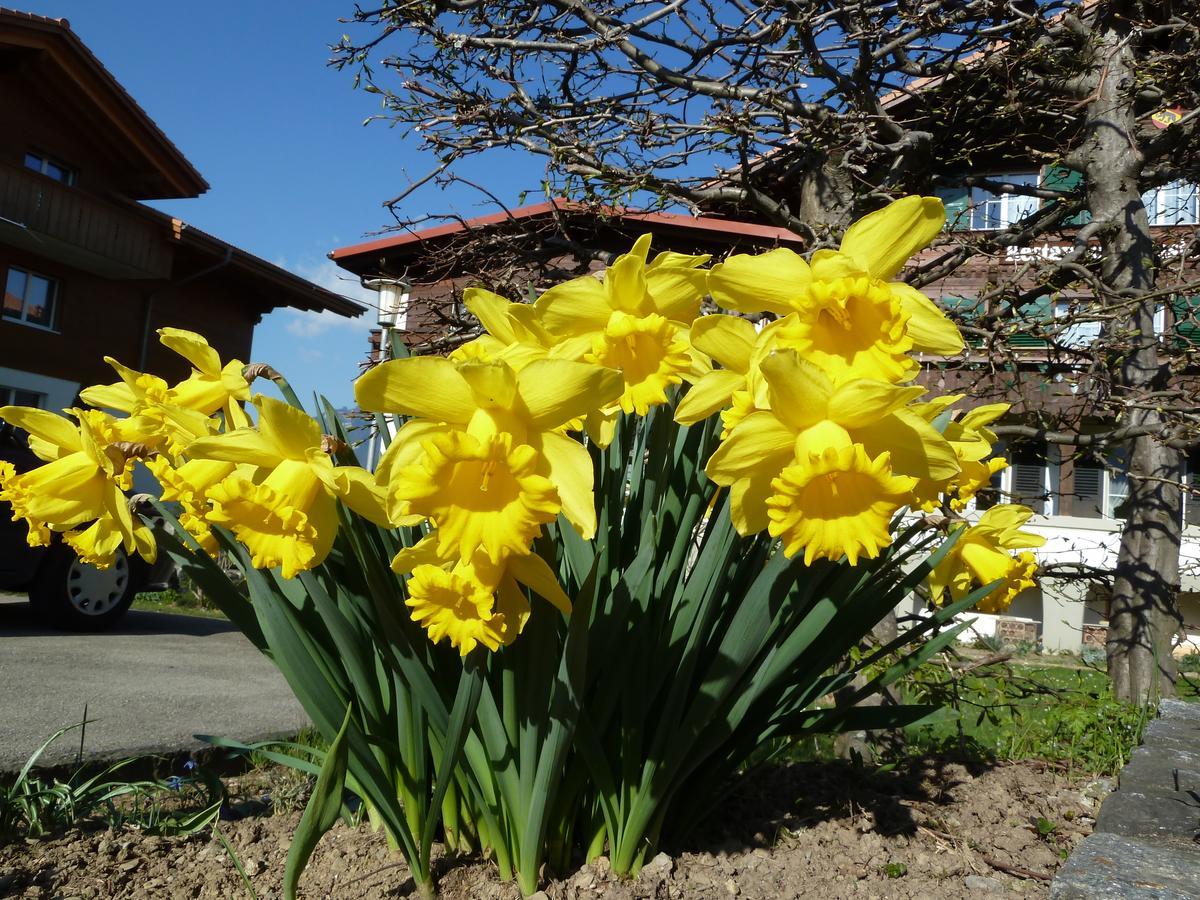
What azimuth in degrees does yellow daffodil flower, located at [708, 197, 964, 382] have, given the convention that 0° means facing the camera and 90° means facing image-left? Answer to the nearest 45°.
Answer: approximately 0°

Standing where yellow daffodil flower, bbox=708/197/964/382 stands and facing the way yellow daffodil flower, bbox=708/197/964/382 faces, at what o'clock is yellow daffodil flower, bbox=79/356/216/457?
yellow daffodil flower, bbox=79/356/216/457 is roughly at 3 o'clock from yellow daffodil flower, bbox=708/197/964/382.

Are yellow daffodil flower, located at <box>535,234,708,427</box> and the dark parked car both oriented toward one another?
no

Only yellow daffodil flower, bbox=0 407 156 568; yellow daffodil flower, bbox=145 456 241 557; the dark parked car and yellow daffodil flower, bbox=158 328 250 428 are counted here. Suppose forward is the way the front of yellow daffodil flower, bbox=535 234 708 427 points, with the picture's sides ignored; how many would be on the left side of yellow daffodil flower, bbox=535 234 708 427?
0

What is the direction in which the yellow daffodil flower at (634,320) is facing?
toward the camera

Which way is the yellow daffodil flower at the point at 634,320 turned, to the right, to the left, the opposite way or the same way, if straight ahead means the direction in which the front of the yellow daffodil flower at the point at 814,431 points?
the same way

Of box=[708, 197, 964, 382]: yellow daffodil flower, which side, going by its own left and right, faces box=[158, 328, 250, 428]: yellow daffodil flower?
right

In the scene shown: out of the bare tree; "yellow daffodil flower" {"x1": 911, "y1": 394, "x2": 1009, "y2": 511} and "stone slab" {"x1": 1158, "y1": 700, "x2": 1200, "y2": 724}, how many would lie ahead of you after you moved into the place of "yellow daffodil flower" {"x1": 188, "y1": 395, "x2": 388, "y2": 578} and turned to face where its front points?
0

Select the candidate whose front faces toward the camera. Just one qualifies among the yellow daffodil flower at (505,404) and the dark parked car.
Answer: the yellow daffodil flower

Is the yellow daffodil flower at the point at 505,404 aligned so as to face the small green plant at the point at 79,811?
no

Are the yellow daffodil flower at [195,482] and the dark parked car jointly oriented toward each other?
no

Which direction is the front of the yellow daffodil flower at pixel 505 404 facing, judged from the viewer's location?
facing the viewer

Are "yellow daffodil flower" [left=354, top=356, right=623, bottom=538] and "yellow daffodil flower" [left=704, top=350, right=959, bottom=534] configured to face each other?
no

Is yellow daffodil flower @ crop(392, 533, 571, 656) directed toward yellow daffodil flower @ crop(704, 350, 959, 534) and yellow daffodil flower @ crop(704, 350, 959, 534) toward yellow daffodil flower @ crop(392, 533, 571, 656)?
no

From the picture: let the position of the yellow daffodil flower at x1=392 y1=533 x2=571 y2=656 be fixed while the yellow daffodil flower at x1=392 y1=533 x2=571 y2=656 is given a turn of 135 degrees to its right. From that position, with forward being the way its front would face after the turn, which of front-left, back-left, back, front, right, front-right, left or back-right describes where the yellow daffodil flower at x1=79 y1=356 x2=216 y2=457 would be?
front-left

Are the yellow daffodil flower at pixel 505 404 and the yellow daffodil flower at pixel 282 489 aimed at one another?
no

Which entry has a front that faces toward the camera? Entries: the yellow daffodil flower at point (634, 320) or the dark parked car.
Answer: the yellow daffodil flower

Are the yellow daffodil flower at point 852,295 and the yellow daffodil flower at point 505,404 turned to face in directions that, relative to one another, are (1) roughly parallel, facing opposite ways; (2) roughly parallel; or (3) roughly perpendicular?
roughly parallel

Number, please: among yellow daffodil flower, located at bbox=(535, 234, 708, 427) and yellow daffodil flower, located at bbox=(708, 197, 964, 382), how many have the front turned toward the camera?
2

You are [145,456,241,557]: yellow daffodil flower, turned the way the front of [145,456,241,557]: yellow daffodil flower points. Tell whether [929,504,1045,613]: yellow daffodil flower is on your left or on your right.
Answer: on your left
